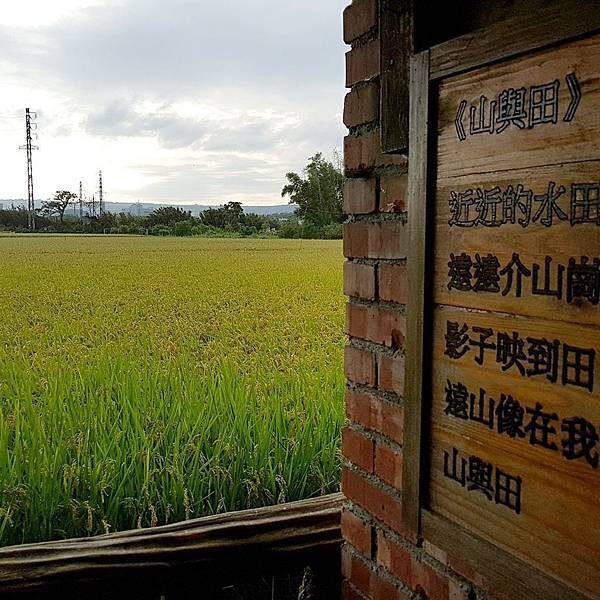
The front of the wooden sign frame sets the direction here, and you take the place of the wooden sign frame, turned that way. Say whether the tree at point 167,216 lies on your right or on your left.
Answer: on your right

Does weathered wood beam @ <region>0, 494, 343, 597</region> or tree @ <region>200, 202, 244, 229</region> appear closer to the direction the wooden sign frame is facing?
the weathered wood beam

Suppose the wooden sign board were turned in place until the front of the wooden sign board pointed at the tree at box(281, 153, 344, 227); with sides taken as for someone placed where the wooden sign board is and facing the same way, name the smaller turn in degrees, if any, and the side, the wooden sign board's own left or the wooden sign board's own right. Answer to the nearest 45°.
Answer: approximately 135° to the wooden sign board's own right

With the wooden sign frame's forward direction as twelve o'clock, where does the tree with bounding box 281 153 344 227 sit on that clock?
The tree is roughly at 4 o'clock from the wooden sign frame.

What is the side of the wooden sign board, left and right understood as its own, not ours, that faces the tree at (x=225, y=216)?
right

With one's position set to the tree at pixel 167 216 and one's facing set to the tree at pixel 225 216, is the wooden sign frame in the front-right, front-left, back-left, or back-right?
front-right

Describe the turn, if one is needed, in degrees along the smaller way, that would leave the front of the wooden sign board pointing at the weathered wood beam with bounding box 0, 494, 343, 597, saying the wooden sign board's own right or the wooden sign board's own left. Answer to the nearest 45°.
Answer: approximately 90° to the wooden sign board's own right

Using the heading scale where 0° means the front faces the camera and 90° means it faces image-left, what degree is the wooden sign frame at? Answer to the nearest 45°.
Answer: approximately 45°
